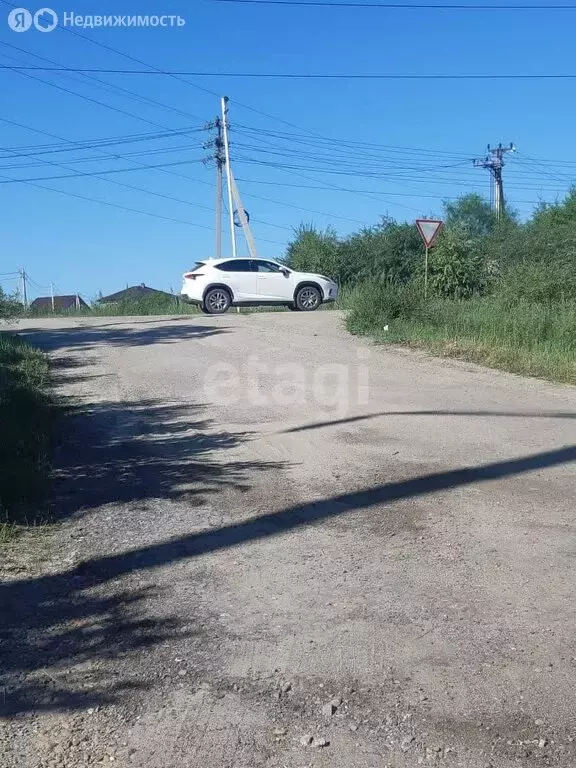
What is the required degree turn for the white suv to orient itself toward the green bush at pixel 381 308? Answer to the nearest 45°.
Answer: approximately 45° to its right

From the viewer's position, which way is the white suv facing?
facing to the right of the viewer

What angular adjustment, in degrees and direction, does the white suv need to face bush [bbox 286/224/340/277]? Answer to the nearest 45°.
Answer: approximately 90° to its left

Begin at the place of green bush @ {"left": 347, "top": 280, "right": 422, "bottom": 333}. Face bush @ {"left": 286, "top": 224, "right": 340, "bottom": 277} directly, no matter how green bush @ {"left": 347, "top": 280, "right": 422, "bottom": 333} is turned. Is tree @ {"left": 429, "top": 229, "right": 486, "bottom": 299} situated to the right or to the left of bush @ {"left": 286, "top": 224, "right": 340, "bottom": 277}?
right

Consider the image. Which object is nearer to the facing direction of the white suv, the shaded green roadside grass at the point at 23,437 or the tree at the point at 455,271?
the tree

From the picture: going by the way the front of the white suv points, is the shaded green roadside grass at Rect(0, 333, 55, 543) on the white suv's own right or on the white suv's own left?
on the white suv's own right

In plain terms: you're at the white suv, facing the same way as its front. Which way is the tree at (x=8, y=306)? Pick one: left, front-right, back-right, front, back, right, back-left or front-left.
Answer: back-right

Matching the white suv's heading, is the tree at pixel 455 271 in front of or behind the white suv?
in front
